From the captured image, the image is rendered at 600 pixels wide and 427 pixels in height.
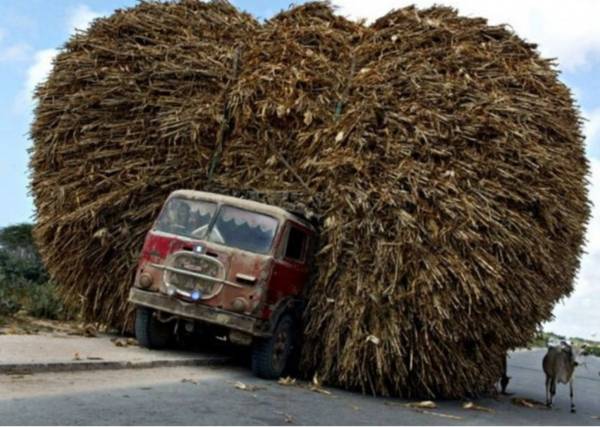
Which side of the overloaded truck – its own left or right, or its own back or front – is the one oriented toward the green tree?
right

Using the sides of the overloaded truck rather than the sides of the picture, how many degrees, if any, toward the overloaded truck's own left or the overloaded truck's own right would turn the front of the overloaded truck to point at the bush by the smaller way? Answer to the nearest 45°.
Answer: approximately 90° to the overloaded truck's own right

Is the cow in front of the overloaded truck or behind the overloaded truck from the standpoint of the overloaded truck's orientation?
behind

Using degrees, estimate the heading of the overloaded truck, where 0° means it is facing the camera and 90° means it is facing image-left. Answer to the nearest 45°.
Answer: approximately 45°
